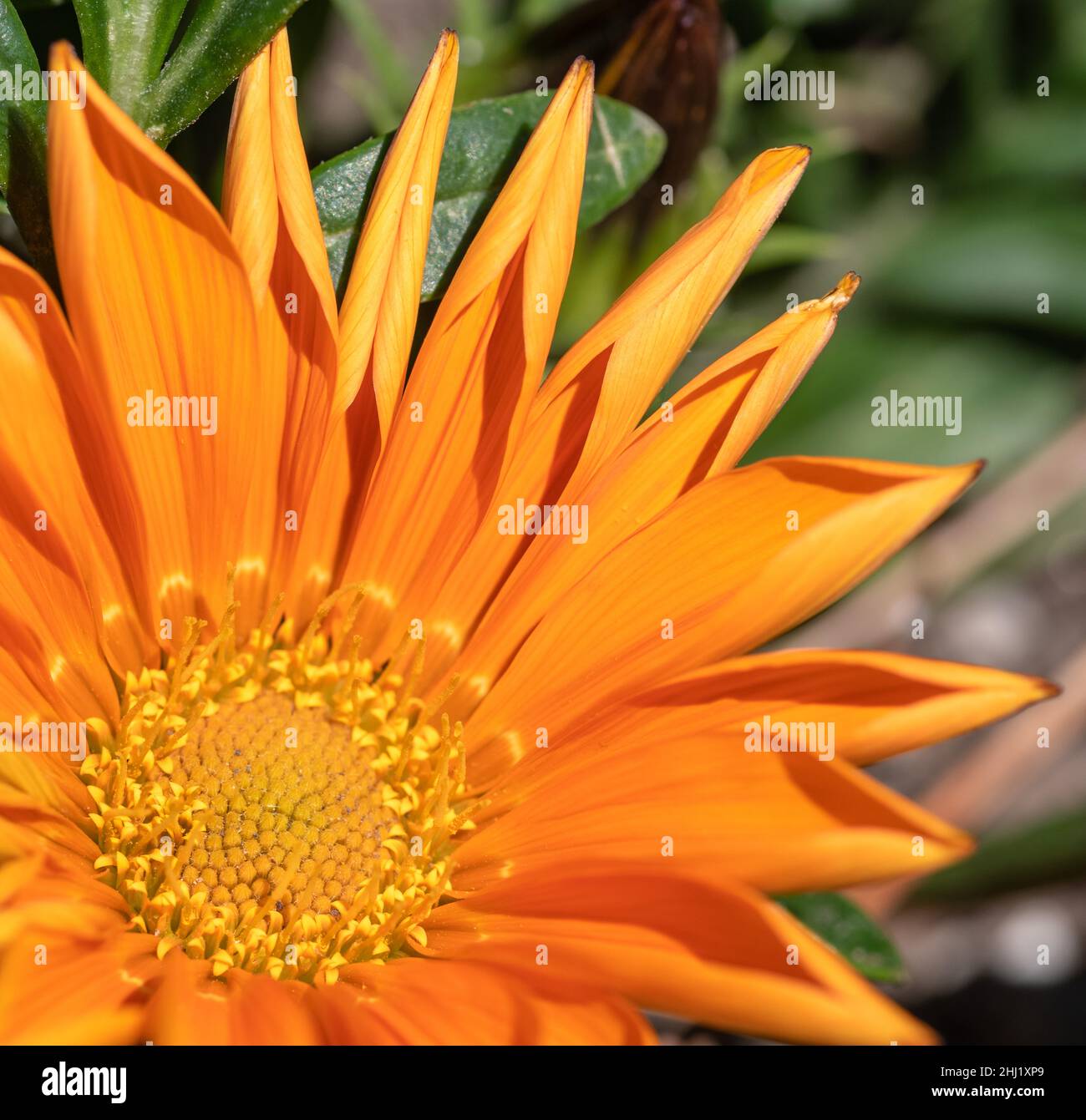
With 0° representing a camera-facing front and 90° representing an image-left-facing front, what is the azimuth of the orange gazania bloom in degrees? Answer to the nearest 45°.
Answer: approximately 0°

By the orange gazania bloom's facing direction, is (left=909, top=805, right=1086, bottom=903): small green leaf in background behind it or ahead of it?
behind
